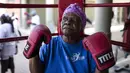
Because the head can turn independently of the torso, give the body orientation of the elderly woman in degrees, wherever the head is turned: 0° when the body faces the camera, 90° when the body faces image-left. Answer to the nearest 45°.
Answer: approximately 0°

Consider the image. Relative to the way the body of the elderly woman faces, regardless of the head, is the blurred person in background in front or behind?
behind
